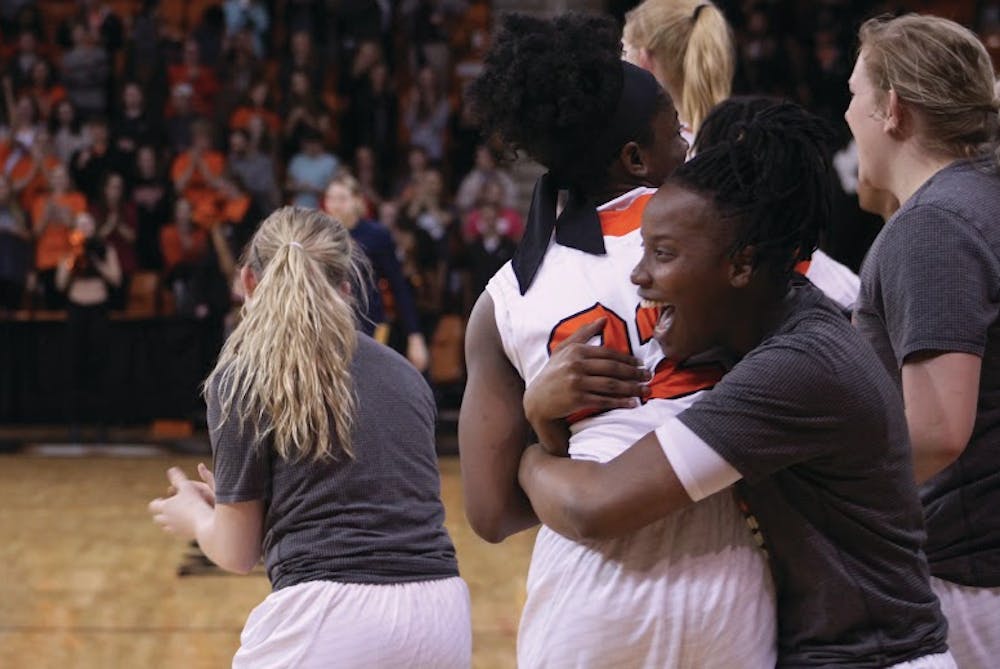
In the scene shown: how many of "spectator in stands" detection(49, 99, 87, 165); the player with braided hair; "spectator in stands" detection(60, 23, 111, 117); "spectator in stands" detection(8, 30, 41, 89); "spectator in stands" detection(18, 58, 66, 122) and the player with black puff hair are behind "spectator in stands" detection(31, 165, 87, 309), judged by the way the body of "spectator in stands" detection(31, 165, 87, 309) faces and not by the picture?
4

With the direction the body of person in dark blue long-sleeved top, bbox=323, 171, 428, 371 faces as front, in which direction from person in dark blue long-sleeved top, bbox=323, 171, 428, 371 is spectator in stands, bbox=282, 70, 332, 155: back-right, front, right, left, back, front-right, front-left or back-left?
back-right

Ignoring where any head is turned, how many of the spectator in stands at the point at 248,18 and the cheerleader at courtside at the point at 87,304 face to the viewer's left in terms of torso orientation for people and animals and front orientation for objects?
0

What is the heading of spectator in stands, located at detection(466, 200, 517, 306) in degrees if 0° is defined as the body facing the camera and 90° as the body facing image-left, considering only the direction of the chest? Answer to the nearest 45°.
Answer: approximately 0°

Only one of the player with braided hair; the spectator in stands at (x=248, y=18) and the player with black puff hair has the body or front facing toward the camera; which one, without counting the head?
the spectator in stands

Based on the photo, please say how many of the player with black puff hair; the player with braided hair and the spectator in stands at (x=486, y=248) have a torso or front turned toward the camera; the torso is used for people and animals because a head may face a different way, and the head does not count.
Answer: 1

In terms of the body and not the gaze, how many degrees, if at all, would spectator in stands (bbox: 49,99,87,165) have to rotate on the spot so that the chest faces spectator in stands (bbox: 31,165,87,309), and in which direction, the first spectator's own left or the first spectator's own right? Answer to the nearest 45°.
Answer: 0° — they already face them

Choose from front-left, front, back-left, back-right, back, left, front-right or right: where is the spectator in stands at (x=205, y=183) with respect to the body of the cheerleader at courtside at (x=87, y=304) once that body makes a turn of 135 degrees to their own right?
right
